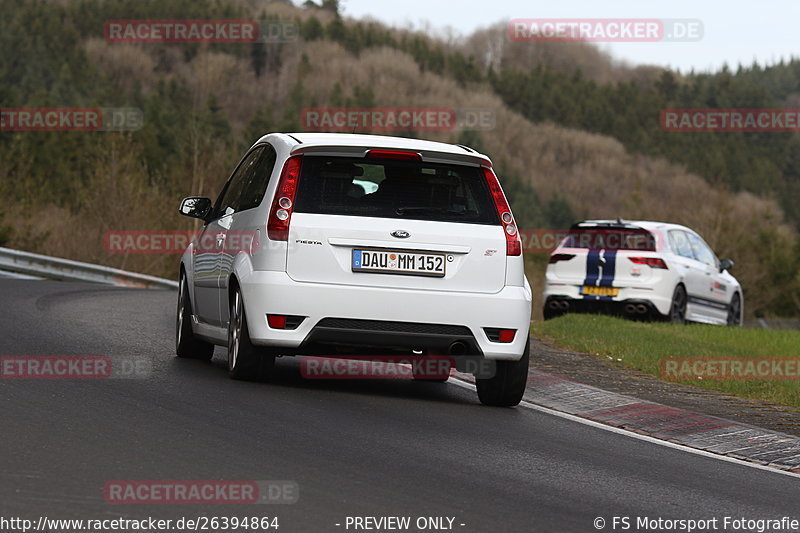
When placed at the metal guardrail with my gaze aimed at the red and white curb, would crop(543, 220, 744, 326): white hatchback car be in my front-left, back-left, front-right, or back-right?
front-left

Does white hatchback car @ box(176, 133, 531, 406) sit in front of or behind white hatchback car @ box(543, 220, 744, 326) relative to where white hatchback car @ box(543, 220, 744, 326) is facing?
behind

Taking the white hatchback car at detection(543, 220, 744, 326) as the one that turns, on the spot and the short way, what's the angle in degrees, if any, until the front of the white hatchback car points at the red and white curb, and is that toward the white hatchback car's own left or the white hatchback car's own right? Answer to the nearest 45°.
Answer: approximately 135° to the white hatchback car's own right

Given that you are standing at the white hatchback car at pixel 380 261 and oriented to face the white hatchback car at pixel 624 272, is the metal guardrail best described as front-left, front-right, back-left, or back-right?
front-left

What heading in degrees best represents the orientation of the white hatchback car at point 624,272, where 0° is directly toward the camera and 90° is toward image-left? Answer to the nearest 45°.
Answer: approximately 225°

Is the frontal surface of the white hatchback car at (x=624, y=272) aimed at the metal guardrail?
no
